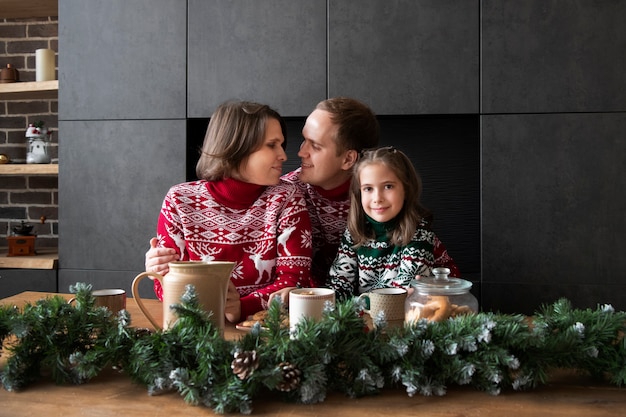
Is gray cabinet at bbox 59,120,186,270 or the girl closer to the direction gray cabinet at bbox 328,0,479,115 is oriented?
the girl

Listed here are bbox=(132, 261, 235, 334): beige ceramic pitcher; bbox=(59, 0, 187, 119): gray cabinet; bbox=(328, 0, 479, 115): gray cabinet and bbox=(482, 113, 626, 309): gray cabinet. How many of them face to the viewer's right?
1

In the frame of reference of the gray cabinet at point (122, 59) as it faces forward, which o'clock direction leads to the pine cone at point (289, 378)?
The pine cone is roughly at 12 o'clock from the gray cabinet.

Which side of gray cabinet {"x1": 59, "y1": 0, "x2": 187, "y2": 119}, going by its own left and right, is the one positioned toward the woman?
front

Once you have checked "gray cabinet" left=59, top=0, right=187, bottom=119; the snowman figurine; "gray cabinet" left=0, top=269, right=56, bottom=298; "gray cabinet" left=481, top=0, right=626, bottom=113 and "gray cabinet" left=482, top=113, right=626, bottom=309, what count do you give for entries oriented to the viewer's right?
0

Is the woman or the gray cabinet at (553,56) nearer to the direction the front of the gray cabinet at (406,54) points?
the woman

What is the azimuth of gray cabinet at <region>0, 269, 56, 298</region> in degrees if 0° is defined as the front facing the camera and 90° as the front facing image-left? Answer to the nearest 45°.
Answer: approximately 0°

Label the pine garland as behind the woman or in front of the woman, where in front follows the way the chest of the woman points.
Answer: in front

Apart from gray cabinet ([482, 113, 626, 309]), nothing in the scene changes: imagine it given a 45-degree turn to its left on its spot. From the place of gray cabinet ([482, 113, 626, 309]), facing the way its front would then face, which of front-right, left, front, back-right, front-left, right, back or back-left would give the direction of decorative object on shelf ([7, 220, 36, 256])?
back-right

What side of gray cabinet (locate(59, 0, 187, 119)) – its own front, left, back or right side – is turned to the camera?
front

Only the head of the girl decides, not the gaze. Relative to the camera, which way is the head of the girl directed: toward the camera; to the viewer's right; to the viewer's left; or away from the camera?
toward the camera

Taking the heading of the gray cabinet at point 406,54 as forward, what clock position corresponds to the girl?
The girl is roughly at 12 o'clock from the gray cabinet.

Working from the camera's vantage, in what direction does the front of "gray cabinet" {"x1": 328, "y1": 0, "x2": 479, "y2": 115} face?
facing the viewer

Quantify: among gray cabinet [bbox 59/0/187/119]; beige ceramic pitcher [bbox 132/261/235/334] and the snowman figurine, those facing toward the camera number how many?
2

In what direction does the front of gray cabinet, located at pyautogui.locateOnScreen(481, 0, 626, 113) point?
toward the camera

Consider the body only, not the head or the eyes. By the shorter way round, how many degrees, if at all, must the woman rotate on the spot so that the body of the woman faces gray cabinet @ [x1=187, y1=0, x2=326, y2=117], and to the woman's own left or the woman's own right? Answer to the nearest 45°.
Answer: approximately 180°

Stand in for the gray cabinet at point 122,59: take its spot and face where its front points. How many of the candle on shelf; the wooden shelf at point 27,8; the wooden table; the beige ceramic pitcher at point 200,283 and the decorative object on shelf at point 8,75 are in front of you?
2
